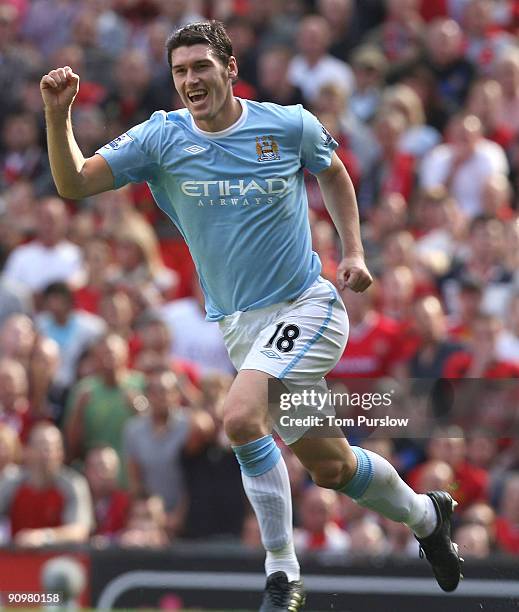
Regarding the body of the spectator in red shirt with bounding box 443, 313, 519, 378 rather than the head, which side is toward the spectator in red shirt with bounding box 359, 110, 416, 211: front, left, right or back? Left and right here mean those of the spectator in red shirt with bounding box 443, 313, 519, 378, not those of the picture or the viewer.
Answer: back

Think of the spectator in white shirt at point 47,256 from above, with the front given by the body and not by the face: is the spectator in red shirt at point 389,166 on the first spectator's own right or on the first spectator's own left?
on the first spectator's own left

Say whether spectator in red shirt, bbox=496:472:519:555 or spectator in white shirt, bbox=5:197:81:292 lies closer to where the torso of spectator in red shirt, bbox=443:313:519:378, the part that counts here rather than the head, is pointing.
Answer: the spectator in red shirt

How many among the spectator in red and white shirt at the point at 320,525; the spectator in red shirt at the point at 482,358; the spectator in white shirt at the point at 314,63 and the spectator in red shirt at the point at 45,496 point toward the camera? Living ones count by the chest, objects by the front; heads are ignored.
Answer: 4

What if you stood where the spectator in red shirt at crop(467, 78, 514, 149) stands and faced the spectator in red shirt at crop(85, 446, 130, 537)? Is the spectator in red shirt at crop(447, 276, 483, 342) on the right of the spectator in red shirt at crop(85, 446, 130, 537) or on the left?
left

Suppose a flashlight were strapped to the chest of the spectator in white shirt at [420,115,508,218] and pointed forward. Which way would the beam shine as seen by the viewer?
toward the camera

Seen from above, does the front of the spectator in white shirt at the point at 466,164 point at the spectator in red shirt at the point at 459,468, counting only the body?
yes

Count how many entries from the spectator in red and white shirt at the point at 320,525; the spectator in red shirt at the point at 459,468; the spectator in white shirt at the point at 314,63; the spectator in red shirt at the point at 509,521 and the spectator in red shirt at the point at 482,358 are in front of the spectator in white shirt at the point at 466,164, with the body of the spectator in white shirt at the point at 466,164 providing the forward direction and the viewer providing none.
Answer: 4

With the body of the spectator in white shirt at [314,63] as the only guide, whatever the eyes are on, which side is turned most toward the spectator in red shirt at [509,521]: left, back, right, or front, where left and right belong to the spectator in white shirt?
front

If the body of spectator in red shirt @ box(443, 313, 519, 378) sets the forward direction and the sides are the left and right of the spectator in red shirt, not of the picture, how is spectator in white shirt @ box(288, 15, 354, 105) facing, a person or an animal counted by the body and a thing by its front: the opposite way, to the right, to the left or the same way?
the same way

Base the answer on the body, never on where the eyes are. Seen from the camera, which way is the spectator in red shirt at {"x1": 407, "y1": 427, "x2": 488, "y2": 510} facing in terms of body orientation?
toward the camera

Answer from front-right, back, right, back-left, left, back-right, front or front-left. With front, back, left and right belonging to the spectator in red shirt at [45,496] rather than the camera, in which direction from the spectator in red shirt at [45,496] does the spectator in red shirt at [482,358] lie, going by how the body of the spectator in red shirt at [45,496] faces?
left

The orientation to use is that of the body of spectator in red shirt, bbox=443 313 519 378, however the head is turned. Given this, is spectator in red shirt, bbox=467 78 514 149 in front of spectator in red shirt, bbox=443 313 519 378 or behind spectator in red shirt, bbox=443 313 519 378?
behind

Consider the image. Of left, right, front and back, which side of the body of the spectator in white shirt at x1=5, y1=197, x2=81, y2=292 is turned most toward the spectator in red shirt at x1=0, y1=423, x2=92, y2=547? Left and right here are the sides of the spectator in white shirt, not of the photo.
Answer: front

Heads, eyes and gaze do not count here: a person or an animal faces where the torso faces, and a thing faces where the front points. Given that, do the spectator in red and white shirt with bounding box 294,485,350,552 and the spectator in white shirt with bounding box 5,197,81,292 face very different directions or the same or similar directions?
same or similar directions

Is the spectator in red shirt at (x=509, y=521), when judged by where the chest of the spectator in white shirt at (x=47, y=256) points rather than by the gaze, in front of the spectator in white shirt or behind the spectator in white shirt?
in front

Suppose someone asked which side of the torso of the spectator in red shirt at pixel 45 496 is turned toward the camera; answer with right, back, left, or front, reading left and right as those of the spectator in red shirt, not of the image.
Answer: front

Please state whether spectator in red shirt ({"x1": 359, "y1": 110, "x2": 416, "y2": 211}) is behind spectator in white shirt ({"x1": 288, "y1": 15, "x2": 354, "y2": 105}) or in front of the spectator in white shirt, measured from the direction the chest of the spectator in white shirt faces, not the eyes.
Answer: in front
